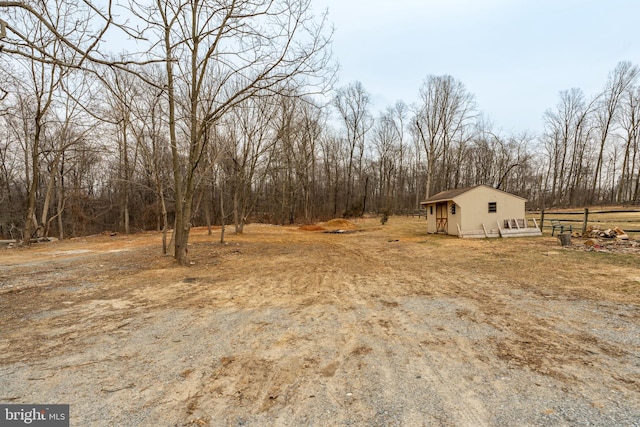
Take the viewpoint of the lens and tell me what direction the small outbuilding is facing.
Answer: facing the viewer and to the left of the viewer
